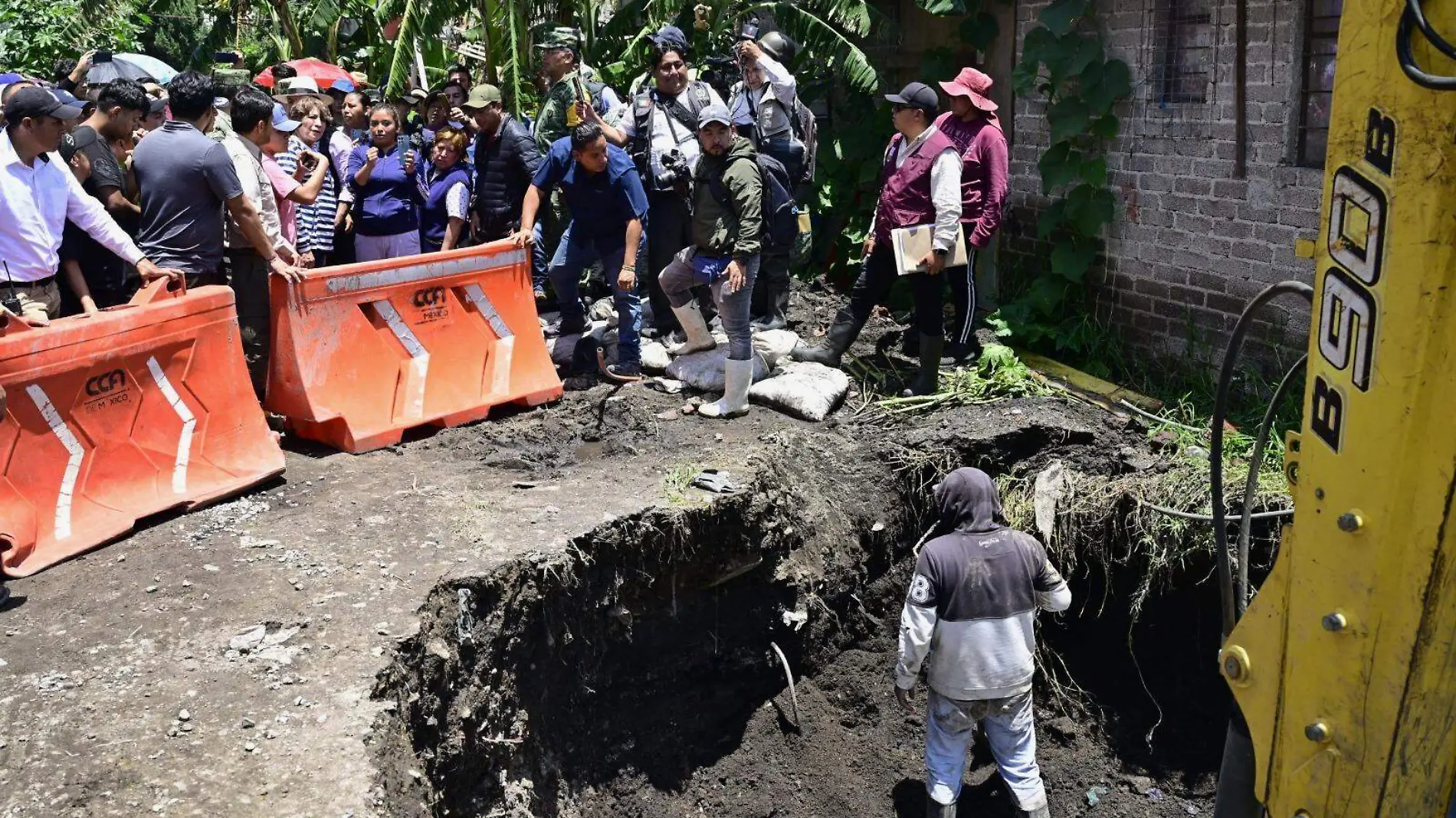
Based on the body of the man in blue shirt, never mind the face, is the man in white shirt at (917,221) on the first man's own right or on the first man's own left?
on the first man's own left

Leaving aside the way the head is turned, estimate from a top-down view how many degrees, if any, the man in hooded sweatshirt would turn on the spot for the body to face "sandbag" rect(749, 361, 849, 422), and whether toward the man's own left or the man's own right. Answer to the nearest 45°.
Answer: approximately 45° to the man's own left

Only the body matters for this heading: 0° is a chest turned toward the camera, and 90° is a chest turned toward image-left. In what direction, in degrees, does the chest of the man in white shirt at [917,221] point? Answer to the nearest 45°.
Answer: approximately 45°

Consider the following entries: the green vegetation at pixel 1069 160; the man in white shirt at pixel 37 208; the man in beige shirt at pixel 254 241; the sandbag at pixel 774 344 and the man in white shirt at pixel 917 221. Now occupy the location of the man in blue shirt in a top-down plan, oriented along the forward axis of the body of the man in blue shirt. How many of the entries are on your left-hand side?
3

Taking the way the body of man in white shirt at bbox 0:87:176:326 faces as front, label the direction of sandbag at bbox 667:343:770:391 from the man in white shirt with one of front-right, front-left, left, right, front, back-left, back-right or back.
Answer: front-left

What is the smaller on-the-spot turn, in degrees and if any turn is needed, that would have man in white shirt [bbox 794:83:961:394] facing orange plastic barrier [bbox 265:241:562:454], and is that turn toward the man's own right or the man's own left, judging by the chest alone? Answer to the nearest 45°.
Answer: approximately 45° to the man's own right

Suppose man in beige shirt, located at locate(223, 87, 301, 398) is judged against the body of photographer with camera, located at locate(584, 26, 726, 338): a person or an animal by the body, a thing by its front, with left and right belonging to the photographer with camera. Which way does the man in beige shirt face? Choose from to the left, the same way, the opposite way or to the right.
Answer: to the left

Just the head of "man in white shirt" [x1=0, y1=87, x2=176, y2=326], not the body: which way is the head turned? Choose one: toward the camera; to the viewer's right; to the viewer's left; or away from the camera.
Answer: to the viewer's right

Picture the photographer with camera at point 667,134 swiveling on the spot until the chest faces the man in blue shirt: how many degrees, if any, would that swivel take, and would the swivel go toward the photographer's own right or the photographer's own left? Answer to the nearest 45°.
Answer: approximately 45° to the photographer's own right

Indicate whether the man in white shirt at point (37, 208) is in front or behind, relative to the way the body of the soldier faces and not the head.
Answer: in front

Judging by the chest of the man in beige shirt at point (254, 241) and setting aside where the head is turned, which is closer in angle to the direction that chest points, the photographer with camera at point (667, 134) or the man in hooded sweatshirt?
the photographer with camera

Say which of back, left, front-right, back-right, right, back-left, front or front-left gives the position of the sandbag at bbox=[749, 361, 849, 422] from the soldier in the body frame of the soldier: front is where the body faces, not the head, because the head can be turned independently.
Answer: left

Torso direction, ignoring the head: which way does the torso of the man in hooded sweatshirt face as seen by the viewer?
away from the camera

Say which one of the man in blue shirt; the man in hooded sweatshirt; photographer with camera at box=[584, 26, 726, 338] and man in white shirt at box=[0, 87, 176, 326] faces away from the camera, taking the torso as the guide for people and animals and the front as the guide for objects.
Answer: the man in hooded sweatshirt

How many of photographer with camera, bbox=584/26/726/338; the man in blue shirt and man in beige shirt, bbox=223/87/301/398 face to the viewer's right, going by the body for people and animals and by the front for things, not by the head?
1
